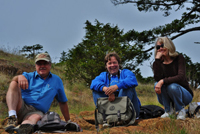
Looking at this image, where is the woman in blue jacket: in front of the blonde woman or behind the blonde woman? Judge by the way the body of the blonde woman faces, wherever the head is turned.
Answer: in front

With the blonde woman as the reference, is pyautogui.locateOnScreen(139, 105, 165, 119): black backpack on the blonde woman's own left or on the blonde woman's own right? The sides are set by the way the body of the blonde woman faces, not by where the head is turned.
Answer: on the blonde woman's own right

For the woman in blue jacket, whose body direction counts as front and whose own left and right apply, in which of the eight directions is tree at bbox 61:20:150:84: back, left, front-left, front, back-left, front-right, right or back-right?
back

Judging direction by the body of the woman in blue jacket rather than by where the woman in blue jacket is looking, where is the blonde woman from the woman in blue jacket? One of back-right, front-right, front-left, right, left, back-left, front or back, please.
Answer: left

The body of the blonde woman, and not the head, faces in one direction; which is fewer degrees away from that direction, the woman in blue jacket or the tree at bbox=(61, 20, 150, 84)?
the woman in blue jacket

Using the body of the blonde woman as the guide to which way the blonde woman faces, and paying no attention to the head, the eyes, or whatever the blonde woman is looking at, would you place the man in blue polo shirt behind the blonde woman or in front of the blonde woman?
in front

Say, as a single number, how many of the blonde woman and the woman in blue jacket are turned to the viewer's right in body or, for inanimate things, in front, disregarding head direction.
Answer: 0

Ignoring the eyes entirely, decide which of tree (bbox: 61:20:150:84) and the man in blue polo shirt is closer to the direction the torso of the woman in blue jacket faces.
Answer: the man in blue polo shirt

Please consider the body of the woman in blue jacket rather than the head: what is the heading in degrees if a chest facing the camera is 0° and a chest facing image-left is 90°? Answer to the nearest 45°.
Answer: approximately 0°

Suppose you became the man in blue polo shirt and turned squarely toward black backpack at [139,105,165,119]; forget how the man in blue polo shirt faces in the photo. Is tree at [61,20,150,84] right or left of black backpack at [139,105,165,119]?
left

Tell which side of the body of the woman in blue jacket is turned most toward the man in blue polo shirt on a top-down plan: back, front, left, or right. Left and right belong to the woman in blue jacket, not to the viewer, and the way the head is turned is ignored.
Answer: right

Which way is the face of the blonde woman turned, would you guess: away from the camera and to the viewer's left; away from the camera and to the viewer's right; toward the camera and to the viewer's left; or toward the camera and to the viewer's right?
toward the camera and to the viewer's left

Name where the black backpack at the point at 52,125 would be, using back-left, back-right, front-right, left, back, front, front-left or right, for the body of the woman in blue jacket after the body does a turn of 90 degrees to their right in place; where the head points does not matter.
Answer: front-left
